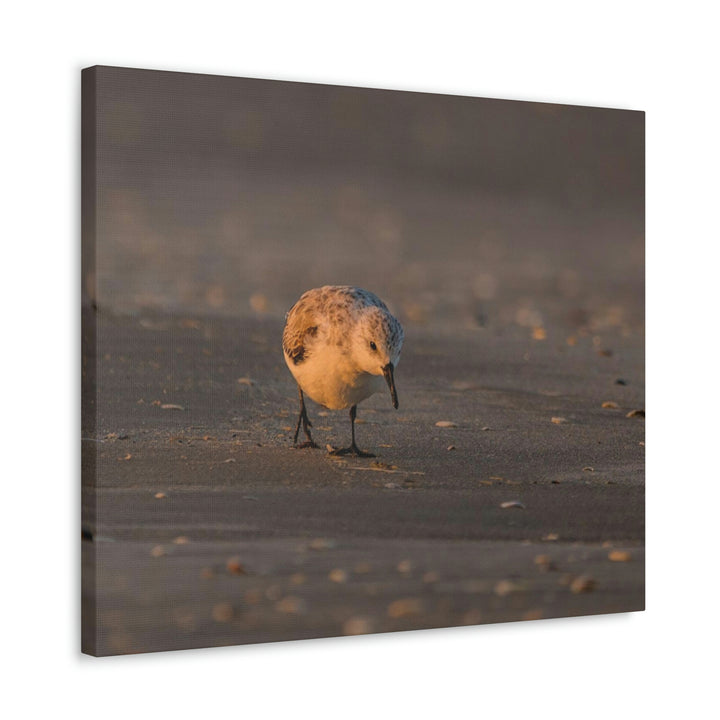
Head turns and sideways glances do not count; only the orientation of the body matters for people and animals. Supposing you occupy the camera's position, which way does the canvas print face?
facing the viewer and to the right of the viewer
